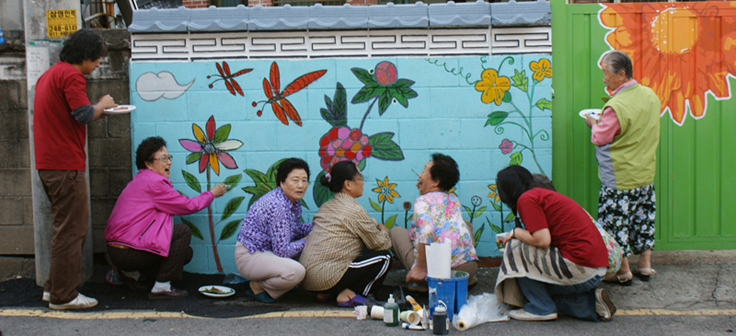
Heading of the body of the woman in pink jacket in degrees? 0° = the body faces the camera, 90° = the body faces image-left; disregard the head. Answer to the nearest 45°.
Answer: approximately 270°

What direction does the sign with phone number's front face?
toward the camera

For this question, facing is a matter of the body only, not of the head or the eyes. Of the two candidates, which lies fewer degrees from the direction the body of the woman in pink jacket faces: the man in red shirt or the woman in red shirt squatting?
the woman in red shirt squatting

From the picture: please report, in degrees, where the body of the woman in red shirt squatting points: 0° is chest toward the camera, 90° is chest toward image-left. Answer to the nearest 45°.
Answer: approximately 90°

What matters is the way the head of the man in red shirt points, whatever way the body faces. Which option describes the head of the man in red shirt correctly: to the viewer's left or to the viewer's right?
to the viewer's right

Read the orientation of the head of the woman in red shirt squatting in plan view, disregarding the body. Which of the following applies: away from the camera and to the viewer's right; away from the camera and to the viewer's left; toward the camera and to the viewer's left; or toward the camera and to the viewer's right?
away from the camera and to the viewer's left

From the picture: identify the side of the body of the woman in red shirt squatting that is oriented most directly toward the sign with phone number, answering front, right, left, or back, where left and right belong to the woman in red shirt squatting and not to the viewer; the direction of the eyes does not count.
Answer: front

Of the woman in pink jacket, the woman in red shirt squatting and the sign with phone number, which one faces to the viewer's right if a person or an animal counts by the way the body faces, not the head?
the woman in pink jacket

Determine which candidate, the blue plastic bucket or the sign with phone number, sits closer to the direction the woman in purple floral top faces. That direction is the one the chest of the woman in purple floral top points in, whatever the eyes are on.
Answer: the blue plastic bucket

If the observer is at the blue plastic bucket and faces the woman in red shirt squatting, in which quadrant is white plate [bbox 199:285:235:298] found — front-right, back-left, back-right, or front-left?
back-left
